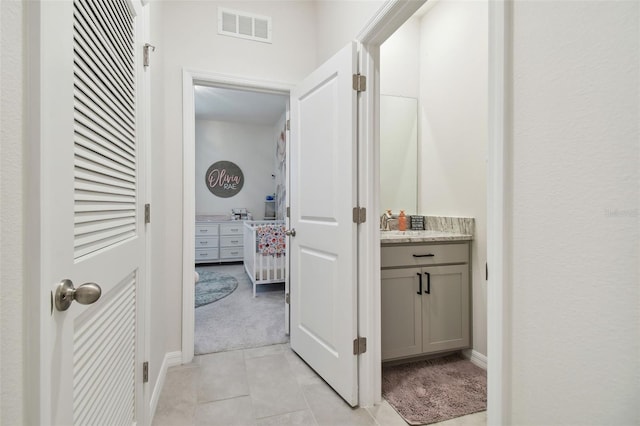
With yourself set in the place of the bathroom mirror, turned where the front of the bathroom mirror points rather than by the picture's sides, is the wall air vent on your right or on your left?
on your right

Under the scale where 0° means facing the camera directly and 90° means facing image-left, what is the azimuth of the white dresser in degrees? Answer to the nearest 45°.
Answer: approximately 0°

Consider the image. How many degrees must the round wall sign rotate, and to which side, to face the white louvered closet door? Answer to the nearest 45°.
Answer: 0° — it already faces it

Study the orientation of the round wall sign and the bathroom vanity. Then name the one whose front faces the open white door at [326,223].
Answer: the round wall sign

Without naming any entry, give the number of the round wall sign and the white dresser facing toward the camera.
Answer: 2

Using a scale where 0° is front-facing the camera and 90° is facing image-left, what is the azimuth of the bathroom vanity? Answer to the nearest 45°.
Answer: approximately 315°

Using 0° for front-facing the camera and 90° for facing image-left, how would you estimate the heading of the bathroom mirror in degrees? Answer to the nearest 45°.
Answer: approximately 315°

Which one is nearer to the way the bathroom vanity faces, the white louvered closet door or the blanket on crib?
the white louvered closet door

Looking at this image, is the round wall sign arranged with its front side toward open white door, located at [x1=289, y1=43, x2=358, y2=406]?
yes

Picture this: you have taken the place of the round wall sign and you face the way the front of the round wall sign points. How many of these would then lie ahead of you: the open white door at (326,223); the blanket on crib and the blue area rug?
3

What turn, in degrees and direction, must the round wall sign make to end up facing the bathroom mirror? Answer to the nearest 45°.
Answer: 0° — it already faces it
